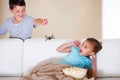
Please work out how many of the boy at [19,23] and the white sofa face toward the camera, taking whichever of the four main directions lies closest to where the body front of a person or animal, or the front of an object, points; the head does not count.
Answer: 2

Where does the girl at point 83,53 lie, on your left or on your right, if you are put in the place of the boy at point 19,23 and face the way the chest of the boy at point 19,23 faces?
on your left

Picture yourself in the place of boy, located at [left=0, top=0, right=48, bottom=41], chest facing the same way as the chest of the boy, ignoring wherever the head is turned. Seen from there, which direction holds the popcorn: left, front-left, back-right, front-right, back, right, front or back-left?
front-left

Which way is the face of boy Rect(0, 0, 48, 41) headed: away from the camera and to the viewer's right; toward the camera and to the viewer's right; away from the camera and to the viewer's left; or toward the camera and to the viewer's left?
toward the camera and to the viewer's right

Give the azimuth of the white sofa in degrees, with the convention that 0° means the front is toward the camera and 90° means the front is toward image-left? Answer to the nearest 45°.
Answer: approximately 0°
